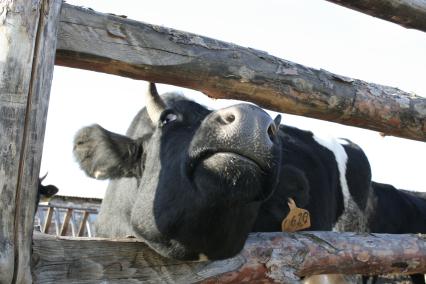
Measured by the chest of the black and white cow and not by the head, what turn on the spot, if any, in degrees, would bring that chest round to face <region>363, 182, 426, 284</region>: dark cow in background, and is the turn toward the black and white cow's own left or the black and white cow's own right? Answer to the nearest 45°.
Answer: approximately 180°
